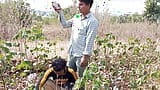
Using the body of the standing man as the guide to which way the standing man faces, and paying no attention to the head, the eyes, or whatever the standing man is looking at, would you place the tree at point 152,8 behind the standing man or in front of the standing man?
behind

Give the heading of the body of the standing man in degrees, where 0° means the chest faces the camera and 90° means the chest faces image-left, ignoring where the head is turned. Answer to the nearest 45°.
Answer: approximately 45°
